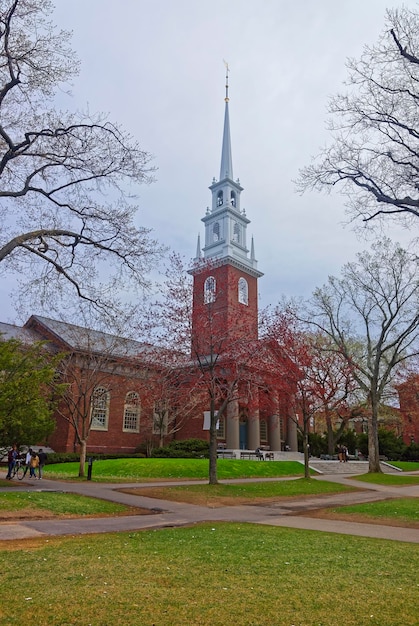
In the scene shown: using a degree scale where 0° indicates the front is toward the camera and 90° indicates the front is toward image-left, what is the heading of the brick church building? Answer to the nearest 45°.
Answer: approximately 315°

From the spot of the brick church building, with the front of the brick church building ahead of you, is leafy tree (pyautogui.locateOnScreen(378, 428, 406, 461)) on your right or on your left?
on your left

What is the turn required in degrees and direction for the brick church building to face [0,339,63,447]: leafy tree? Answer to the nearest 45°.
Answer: approximately 90° to its right

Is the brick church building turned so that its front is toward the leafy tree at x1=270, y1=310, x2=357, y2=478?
yes
